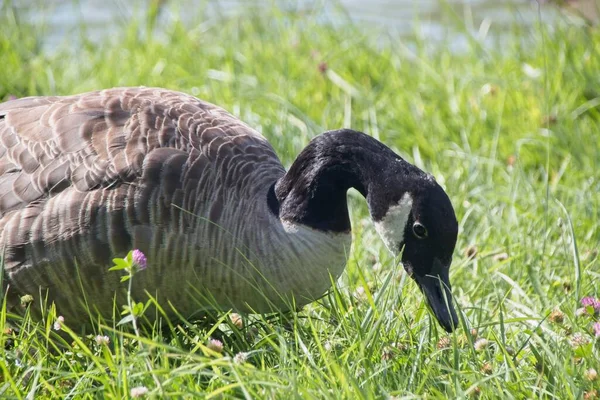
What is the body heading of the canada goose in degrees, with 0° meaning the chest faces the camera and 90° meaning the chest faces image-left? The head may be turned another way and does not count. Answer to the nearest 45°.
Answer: approximately 270°
